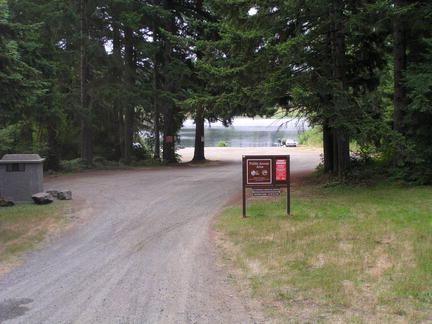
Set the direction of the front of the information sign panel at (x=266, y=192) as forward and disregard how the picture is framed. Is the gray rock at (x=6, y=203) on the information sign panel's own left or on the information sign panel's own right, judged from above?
on the information sign panel's own right

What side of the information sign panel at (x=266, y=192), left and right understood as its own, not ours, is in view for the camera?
front

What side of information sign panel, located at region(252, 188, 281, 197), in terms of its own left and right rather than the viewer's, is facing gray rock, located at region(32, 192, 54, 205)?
right

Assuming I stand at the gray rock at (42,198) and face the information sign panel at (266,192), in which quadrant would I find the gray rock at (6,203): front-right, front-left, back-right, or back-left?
back-right

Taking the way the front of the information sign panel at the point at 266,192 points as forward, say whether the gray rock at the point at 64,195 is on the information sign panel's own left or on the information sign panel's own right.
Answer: on the information sign panel's own right
